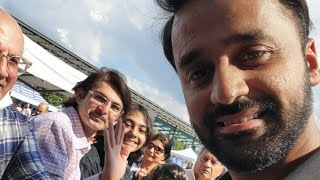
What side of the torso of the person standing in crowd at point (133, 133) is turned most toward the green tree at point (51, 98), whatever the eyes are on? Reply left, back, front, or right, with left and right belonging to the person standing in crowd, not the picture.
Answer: back

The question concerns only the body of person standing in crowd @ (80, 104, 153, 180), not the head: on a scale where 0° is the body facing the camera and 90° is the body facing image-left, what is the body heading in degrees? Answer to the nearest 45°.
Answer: approximately 0°

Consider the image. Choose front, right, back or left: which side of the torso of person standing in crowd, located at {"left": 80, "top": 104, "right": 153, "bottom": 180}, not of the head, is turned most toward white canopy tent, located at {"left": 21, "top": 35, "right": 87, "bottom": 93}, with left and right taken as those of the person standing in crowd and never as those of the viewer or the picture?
back

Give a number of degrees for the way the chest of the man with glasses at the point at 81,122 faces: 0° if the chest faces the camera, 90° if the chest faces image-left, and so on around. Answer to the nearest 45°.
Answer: approximately 315°
